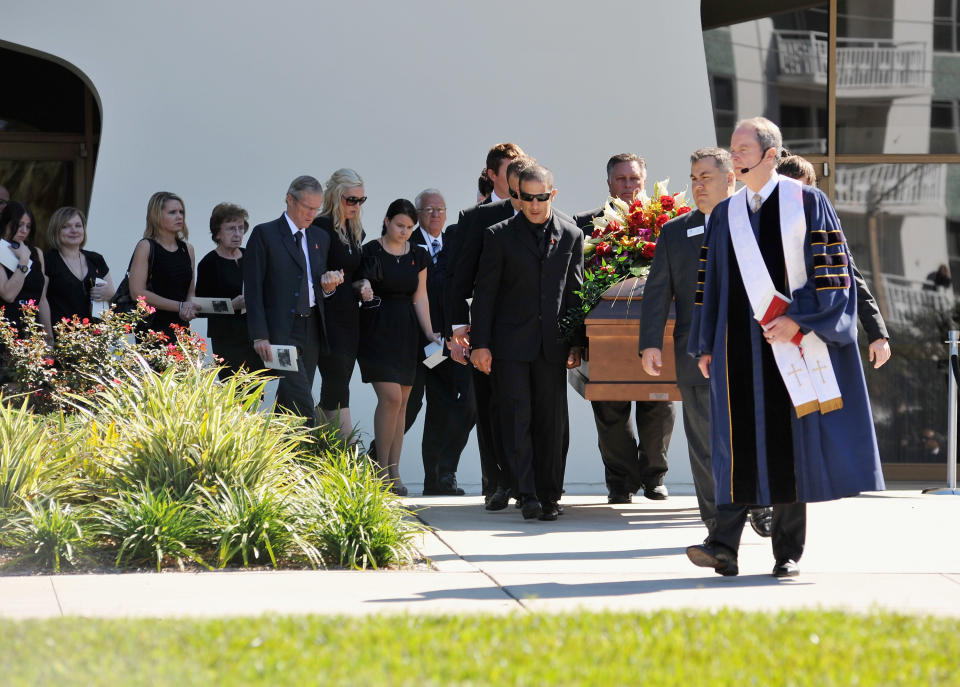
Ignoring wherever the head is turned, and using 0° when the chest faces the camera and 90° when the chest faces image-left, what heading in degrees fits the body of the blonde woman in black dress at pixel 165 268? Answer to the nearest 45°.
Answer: approximately 315°

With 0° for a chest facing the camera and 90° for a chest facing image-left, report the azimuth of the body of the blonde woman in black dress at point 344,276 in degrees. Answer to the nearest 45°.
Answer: approximately 315°

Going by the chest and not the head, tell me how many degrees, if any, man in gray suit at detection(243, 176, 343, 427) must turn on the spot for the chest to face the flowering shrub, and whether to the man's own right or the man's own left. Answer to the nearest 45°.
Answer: approximately 90° to the man's own right

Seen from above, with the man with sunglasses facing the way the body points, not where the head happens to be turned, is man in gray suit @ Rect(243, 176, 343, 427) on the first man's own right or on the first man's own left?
on the first man's own right
